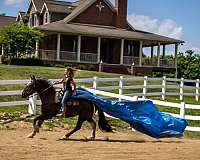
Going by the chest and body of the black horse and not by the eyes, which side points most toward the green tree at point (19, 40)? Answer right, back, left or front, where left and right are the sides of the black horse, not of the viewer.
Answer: right

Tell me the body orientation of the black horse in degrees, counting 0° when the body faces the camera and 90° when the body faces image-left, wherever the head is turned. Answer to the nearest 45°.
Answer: approximately 90°
